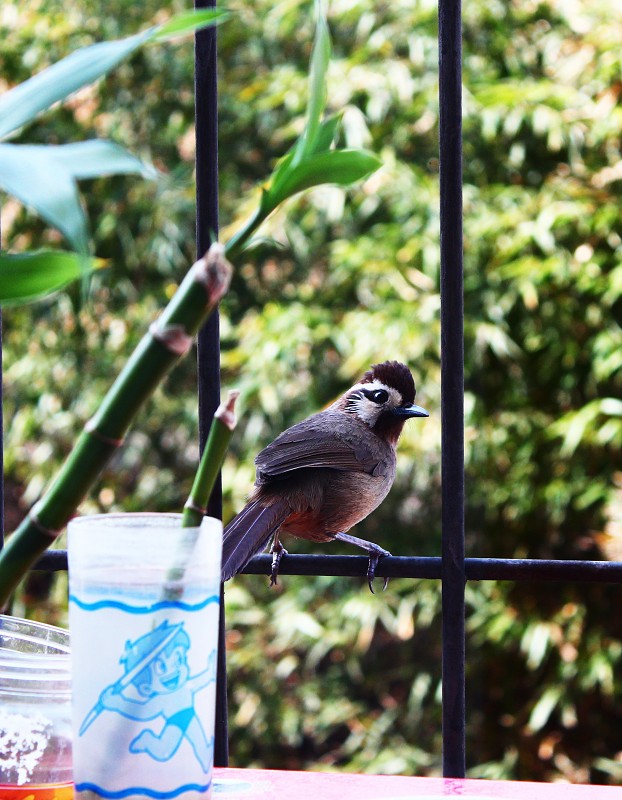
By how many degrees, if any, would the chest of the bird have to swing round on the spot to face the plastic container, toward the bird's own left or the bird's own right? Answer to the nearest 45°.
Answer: approximately 90° to the bird's own right

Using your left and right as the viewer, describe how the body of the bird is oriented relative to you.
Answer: facing to the right of the viewer

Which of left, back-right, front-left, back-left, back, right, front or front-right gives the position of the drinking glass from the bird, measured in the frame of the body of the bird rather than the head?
right

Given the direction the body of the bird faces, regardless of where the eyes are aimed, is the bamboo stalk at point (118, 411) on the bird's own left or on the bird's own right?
on the bird's own right

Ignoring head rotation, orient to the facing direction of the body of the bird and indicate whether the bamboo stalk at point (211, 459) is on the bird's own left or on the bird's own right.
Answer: on the bird's own right
